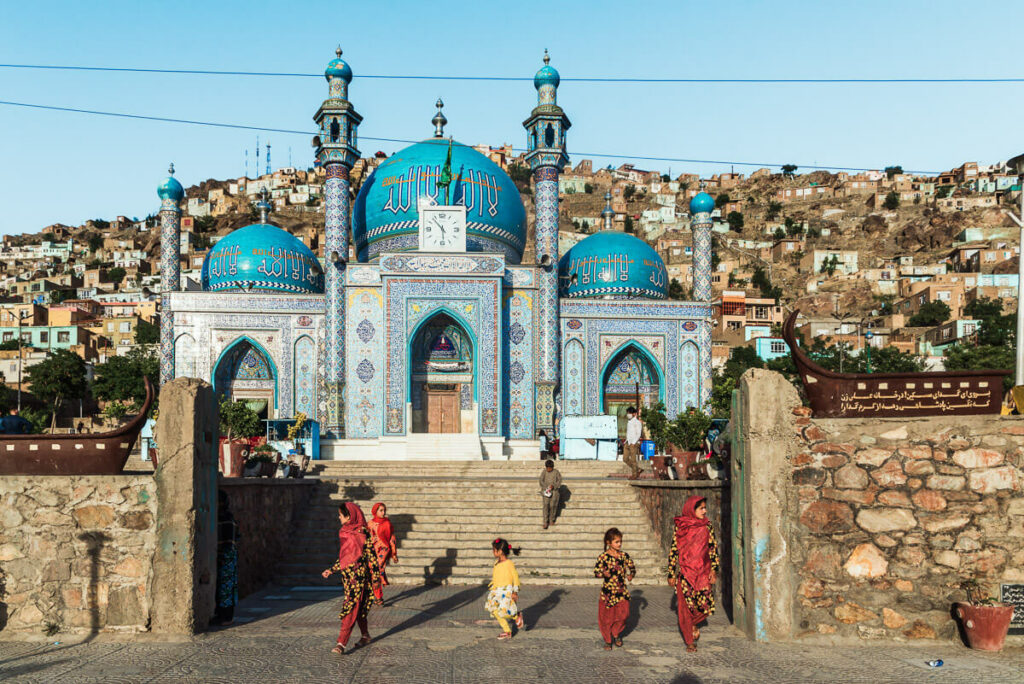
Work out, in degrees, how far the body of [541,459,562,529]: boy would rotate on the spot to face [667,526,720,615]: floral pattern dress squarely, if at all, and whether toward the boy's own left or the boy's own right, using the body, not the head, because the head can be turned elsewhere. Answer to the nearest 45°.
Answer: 0° — they already face it

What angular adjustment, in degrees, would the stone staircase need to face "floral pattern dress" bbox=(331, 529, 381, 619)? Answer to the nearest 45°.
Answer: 0° — it already faces it

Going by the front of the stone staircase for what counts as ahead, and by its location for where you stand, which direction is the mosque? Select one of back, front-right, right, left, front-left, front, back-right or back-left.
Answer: back

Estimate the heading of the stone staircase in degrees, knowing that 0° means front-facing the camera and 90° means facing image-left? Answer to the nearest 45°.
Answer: approximately 0°

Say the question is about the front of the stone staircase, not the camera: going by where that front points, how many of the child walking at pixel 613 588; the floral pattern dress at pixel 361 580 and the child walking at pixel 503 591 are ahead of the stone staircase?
3

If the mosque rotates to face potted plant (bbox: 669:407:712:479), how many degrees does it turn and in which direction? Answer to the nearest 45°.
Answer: approximately 45° to its left

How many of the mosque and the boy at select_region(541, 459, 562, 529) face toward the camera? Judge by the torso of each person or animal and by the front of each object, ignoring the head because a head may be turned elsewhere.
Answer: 2

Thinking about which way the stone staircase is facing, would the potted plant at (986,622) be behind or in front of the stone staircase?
in front

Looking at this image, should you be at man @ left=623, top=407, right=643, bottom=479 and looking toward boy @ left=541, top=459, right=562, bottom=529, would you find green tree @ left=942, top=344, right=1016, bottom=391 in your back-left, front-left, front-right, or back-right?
back-left

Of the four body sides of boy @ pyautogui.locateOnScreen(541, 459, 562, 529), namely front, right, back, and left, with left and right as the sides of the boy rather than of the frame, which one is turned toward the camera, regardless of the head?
front

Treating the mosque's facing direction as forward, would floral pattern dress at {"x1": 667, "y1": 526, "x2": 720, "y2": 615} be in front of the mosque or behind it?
in front

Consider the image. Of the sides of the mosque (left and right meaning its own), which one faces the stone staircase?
front

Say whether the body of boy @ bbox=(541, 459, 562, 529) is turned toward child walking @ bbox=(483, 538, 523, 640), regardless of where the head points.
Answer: yes

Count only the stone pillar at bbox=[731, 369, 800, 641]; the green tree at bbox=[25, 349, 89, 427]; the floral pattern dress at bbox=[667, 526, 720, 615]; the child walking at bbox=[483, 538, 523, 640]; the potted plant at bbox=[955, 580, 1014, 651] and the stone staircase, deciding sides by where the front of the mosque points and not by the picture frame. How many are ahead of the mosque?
5
